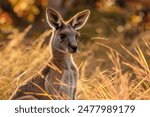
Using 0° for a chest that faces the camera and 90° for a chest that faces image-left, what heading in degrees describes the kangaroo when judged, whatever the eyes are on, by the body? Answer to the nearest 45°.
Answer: approximately 315°
